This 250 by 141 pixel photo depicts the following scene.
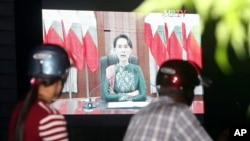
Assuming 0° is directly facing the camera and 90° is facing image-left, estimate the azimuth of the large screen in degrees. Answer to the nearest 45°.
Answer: approximately 0°

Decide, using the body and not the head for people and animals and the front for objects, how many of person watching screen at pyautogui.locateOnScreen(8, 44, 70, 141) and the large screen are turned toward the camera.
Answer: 1

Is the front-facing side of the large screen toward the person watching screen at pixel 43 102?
yes

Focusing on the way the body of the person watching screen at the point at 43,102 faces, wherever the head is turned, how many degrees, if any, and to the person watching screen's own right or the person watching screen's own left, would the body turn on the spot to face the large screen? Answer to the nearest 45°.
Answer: approximately 45° to the person watching screen's own left

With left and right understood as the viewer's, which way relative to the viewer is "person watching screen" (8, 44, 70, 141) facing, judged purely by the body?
facing away from the viewer and to the right of the viewer

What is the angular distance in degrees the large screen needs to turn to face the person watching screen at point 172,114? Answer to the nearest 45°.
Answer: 0° — it already faces them
